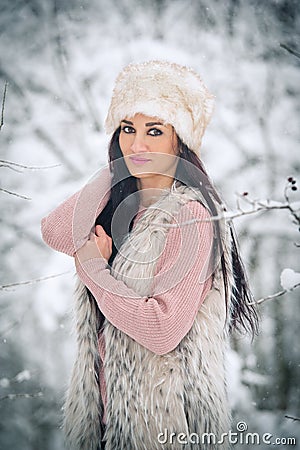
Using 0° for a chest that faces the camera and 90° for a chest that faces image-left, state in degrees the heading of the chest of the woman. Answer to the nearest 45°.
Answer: approximately 45°
